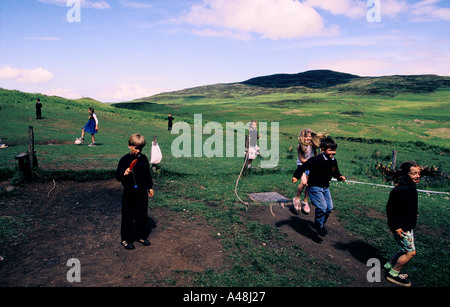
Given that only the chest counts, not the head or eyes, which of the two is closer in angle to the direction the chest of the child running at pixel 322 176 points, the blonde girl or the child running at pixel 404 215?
the child running

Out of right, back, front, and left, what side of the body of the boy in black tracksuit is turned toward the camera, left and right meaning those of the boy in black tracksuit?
front

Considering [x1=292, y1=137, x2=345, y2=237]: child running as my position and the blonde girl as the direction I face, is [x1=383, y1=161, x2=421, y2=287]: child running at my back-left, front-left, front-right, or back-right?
back-right

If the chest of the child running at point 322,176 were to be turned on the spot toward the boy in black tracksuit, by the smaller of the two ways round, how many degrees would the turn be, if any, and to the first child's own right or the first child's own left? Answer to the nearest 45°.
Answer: approximately 90° to the first child's own right

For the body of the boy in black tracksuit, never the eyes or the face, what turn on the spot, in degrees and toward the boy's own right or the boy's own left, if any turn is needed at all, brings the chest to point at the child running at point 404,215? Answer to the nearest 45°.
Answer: approximately 45° to the boy's own left

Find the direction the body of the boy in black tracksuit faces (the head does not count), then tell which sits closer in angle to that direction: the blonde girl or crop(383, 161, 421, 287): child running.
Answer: the child running

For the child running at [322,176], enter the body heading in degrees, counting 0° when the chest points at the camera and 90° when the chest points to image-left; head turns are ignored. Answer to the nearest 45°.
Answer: approximately 315°
